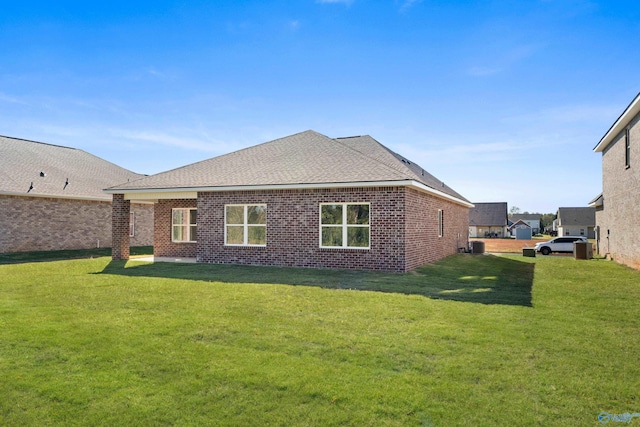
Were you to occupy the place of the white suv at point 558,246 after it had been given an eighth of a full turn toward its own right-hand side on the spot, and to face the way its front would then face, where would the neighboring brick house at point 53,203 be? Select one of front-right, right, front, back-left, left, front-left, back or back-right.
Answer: left

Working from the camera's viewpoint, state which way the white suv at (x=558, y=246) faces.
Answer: facing to the left of the viewer

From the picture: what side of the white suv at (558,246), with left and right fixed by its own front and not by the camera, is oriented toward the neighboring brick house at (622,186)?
left

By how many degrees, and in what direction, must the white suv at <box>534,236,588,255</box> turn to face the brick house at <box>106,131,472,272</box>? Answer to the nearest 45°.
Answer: approximately 90° to its left

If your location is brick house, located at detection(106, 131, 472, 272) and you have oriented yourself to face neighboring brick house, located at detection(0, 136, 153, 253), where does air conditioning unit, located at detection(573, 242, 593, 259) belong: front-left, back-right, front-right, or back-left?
back-right
